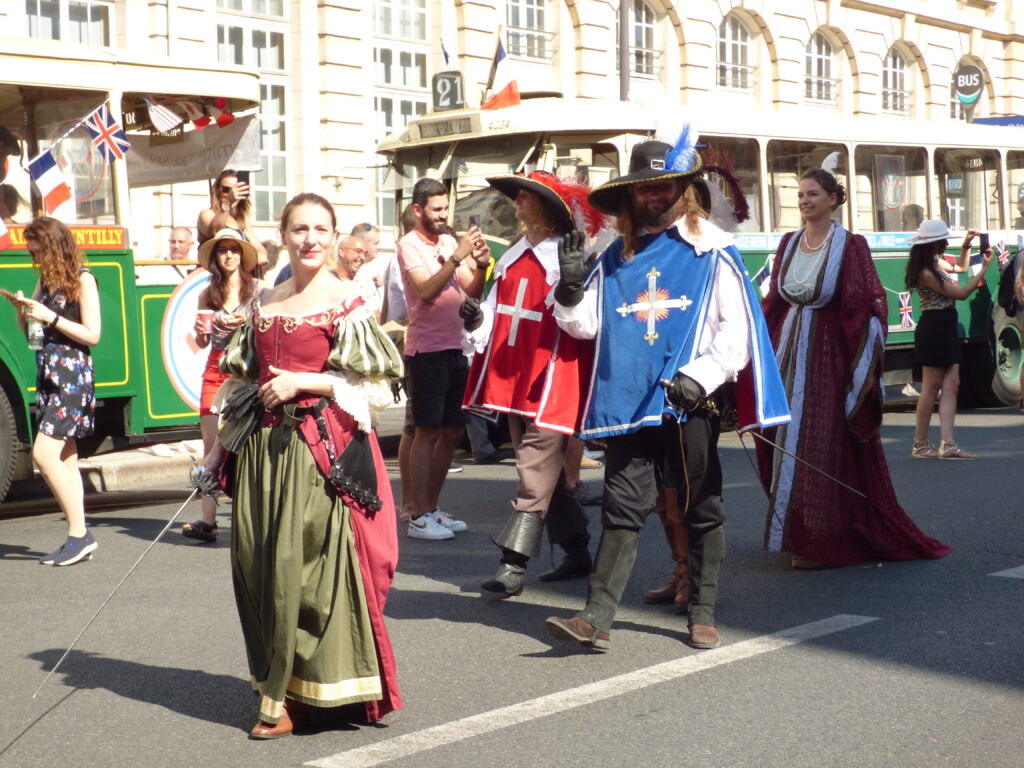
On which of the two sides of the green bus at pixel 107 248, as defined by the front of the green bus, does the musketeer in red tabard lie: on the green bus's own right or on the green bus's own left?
on the green bus's own left

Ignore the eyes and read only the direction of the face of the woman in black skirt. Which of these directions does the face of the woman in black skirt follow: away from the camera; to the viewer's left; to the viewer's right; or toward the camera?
to the viewer's right

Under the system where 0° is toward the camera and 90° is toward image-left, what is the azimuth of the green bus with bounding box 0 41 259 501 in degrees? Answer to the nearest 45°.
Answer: approximately 45°

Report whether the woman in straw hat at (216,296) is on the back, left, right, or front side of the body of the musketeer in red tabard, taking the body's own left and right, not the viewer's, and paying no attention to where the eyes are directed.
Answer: right

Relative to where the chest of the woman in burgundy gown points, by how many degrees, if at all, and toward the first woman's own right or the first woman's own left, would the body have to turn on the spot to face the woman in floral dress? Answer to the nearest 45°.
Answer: approximately 45° to the first woman's own right

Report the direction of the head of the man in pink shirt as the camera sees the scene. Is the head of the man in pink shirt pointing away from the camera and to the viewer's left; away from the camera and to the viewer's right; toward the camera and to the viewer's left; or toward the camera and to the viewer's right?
toward the camera and to the viewer's right
